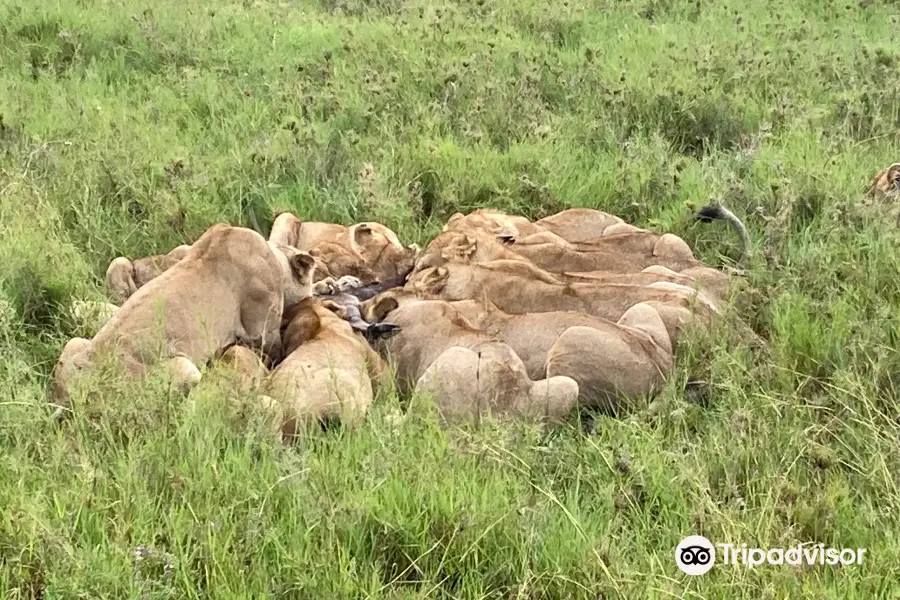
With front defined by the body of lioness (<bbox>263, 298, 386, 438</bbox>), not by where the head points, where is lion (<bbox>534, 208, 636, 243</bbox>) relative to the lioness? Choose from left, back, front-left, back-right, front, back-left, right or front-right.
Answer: front-right

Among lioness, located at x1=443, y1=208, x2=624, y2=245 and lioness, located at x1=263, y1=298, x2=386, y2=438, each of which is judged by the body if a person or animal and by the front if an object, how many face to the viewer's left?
1

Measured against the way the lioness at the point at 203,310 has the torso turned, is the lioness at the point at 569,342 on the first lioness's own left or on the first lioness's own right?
on the first lioness's own right

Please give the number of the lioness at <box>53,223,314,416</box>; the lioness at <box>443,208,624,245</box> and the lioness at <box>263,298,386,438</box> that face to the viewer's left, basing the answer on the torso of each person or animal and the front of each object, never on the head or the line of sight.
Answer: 1

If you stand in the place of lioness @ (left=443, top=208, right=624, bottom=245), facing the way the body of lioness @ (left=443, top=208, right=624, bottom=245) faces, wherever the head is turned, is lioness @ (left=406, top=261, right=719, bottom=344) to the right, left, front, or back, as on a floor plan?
left

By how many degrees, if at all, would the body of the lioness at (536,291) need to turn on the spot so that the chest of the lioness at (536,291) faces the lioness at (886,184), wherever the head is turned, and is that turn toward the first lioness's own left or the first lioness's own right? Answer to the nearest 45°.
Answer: approximately 135° to the first lioness's own right

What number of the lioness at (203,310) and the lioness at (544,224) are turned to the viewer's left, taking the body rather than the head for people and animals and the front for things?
1

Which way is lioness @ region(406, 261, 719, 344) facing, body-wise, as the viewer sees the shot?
to the viewer's left

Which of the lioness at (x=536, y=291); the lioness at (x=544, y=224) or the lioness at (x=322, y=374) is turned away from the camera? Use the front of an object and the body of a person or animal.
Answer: the lioness at (x=322, y=374)

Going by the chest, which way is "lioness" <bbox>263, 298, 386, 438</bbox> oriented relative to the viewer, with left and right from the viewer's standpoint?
facing away from the viewer

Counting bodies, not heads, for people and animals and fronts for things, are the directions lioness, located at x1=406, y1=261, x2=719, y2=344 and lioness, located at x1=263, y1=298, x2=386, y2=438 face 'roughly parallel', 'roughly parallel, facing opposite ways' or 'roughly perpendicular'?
roughly perpendicular

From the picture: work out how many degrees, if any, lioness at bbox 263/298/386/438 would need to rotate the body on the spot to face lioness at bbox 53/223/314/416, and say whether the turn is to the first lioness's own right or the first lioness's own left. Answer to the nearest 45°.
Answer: approximately 45° to the first lioness's own left

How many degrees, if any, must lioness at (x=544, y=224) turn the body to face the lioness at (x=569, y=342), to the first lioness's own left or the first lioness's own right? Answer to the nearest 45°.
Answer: approximately 90° to the first lioness's own left

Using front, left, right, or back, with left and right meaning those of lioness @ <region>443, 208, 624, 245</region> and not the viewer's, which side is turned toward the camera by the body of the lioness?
left

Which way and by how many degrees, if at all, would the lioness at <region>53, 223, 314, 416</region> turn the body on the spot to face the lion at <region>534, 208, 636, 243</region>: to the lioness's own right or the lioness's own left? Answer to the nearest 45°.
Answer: approximately 45° to the lioness's own right

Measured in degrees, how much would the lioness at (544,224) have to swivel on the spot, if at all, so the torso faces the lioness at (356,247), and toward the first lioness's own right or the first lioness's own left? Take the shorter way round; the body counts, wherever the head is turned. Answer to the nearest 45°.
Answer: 0° — it already faces it

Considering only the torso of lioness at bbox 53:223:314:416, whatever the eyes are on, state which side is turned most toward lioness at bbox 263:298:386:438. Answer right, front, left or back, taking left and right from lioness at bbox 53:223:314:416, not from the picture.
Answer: right
